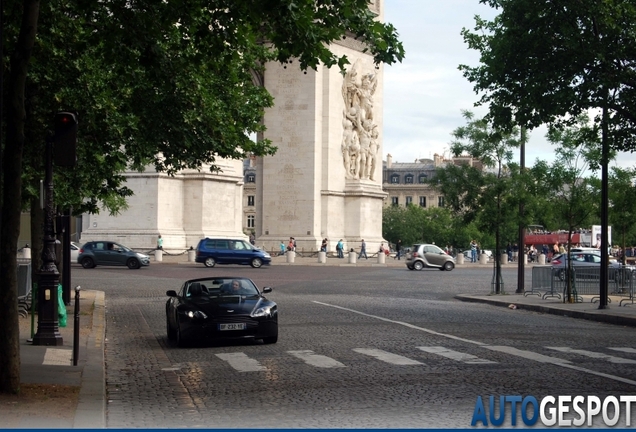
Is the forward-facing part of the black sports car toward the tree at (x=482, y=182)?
no

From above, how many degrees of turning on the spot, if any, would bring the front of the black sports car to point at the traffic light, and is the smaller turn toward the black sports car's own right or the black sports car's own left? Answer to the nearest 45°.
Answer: approximately 45° to the black sports car's own right

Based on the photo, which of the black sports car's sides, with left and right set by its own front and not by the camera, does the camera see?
front

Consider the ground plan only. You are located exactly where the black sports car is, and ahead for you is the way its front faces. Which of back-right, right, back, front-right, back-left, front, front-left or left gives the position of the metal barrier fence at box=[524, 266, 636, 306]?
back-left

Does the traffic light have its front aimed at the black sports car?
no

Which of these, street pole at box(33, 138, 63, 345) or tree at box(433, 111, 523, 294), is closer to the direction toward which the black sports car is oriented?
the street pole

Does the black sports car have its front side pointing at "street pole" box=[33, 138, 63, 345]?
no
